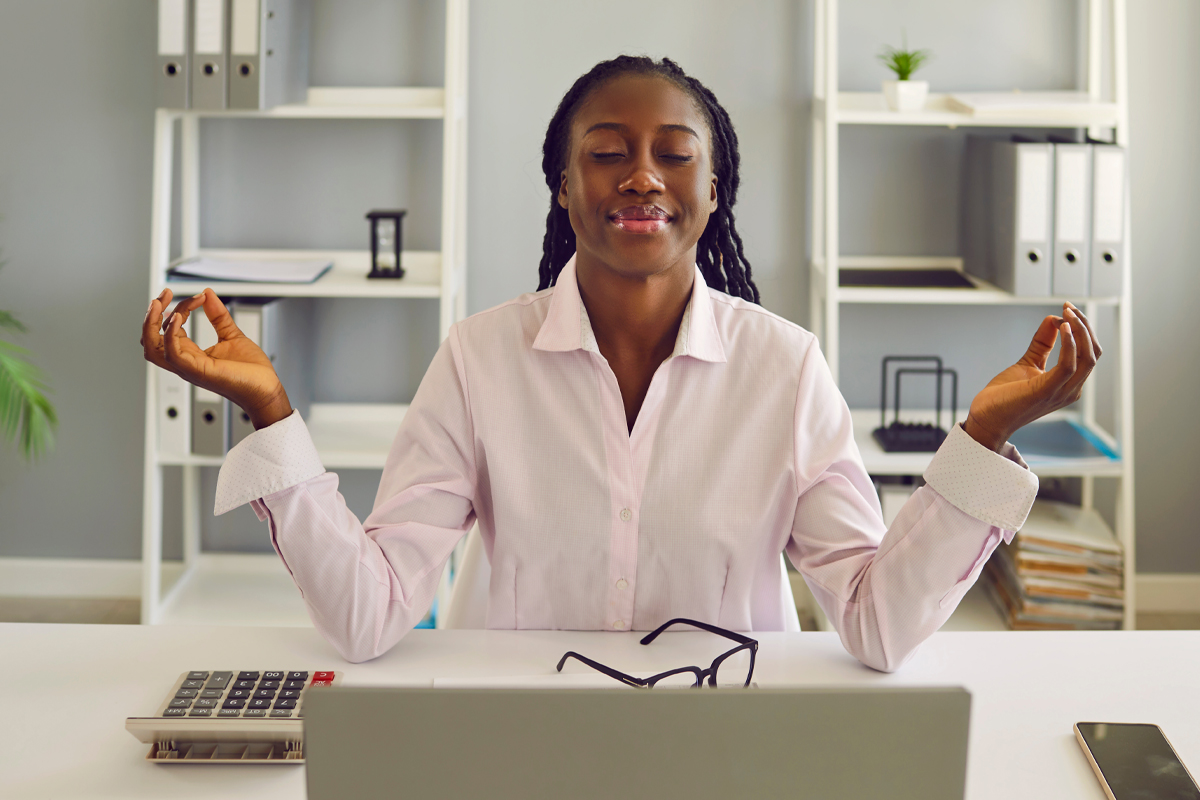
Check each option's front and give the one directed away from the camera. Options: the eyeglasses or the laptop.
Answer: the laptop

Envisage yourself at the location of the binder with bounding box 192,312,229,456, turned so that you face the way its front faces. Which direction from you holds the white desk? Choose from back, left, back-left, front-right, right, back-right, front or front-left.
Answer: front

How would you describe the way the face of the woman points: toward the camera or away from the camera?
toward the camera

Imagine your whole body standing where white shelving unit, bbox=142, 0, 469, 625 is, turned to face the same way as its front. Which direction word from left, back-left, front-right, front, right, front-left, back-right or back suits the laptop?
front

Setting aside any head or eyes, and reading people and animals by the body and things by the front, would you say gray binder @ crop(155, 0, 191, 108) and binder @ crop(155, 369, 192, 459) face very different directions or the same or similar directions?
same or similar directions

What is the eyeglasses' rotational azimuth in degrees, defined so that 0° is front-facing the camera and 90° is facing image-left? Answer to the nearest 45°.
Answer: approximately 315°

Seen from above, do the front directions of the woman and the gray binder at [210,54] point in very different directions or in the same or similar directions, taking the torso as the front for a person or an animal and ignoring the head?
same or similar directions

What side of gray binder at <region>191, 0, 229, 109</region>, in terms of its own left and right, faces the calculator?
front

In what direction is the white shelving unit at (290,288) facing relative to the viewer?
toward the camera

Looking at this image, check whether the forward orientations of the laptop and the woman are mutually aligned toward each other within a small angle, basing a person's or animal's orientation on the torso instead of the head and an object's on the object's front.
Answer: yes

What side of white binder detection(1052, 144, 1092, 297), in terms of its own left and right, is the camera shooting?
front

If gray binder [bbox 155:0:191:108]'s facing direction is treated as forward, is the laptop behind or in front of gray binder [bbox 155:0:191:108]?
in front
